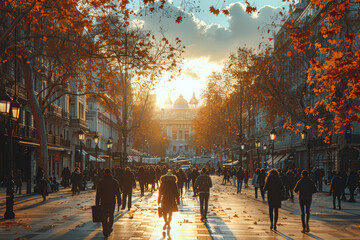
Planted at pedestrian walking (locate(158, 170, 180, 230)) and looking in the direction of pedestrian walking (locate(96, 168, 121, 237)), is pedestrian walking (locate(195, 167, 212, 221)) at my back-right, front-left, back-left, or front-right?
back-right

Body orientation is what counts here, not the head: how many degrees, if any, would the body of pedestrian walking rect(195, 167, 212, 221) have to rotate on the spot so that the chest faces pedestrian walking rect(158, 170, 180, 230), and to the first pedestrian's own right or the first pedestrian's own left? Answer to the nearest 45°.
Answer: approximately 180°

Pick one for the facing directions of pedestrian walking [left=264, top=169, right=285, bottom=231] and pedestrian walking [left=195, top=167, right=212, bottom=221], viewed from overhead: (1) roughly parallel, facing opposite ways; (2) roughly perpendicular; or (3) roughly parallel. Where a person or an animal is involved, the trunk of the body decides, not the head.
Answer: roughly parallel

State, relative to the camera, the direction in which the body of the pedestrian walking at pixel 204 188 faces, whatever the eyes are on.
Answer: away from the camera

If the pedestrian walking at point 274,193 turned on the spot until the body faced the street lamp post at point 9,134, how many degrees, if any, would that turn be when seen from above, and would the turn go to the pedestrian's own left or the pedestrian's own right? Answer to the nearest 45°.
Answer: approximately 90° to the pedestrian's own left

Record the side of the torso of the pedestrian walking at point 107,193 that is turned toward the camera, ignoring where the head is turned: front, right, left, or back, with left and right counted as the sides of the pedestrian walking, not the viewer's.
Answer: back

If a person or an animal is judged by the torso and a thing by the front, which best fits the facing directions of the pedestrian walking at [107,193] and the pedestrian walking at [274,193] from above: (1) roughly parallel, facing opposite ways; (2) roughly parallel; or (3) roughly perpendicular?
roughly parallel
